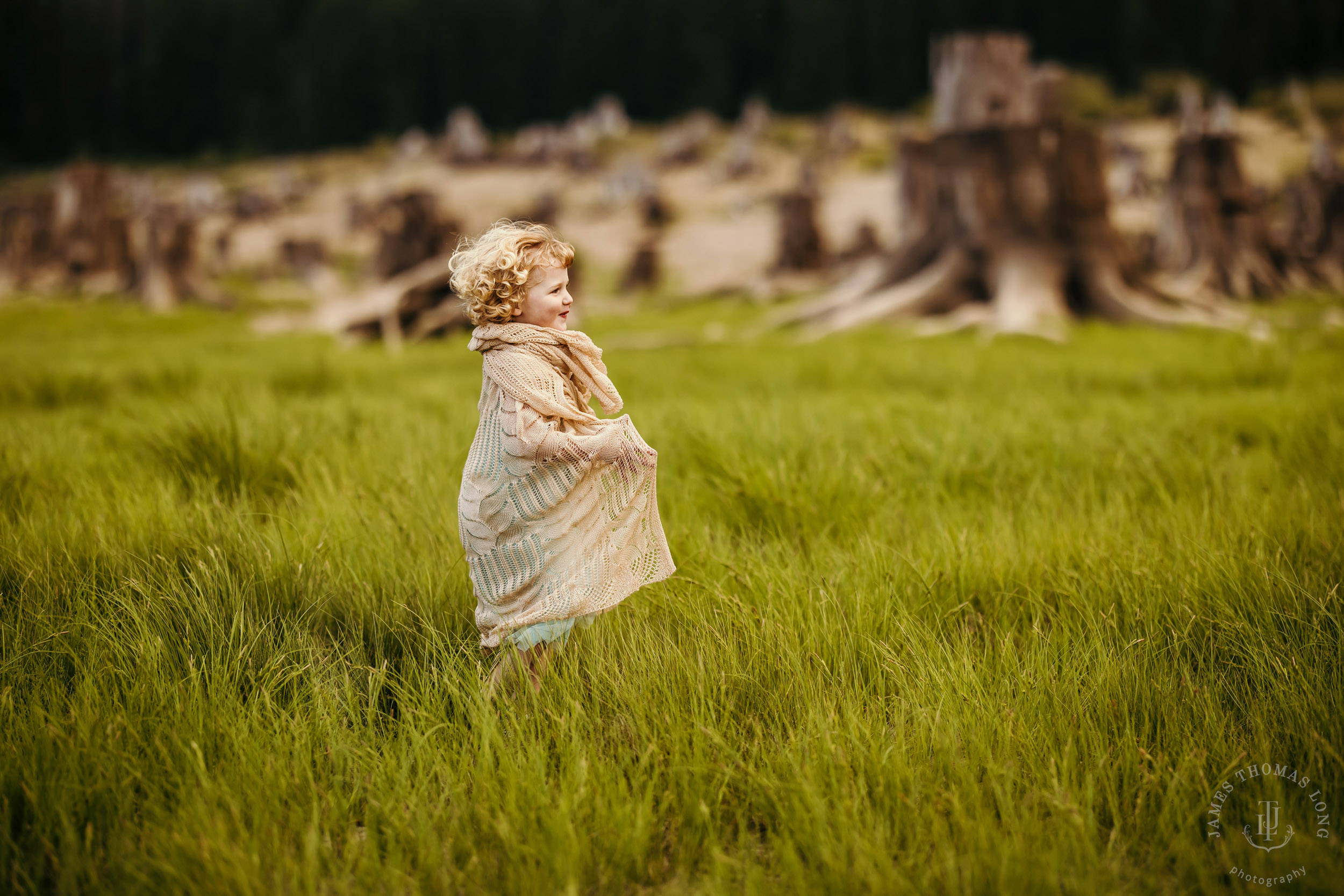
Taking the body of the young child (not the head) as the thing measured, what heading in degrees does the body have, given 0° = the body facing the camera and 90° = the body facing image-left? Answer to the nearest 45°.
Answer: approximately 270°

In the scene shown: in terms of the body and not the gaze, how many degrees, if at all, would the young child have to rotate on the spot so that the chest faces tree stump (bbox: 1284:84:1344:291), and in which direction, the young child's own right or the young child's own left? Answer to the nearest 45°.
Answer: approximately 45° to the young child's own left

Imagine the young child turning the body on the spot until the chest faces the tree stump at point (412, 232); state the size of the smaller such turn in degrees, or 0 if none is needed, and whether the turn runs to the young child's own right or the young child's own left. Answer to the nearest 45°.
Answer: approximately 90° to the young child's own left

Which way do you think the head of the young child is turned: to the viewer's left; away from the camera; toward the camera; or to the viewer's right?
to the viewer's right

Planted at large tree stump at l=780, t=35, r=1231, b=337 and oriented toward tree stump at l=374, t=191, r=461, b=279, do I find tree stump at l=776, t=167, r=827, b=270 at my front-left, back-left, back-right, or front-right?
front-right

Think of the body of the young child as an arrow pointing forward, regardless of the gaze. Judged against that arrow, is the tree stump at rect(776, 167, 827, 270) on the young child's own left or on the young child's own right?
on the young child's own left

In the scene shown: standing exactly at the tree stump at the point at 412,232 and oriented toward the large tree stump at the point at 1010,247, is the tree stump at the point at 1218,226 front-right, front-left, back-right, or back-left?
front-left
